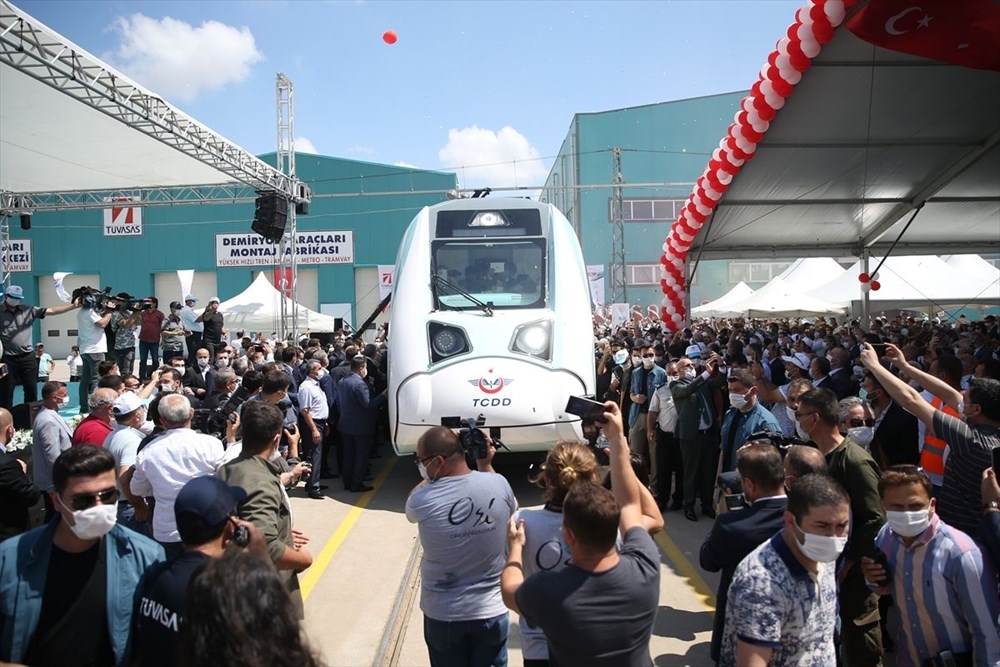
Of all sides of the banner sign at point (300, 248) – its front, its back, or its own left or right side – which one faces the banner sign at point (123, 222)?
right

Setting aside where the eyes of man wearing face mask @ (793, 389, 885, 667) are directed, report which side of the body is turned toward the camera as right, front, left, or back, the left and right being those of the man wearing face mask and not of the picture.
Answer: left

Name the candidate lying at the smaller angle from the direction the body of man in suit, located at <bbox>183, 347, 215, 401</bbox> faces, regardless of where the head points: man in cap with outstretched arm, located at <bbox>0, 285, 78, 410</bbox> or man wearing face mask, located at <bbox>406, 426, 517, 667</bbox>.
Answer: the man wearing face mask

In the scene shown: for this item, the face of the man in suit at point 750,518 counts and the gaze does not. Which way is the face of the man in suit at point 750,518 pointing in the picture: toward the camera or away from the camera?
away from the camera

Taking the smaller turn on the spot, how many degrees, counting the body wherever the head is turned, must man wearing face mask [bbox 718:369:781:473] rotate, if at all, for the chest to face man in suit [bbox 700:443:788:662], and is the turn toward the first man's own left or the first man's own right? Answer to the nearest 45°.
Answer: approximately 45° to the first man's own left

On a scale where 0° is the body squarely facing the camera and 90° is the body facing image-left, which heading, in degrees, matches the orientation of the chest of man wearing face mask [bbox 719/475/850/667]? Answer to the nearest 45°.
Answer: approximately 315°

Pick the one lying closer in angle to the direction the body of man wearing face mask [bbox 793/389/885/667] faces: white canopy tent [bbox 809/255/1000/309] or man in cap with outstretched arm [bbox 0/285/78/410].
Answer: the man in cap with outstretched arm

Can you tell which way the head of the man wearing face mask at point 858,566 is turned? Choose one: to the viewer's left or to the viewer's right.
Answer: to the viewer's left
